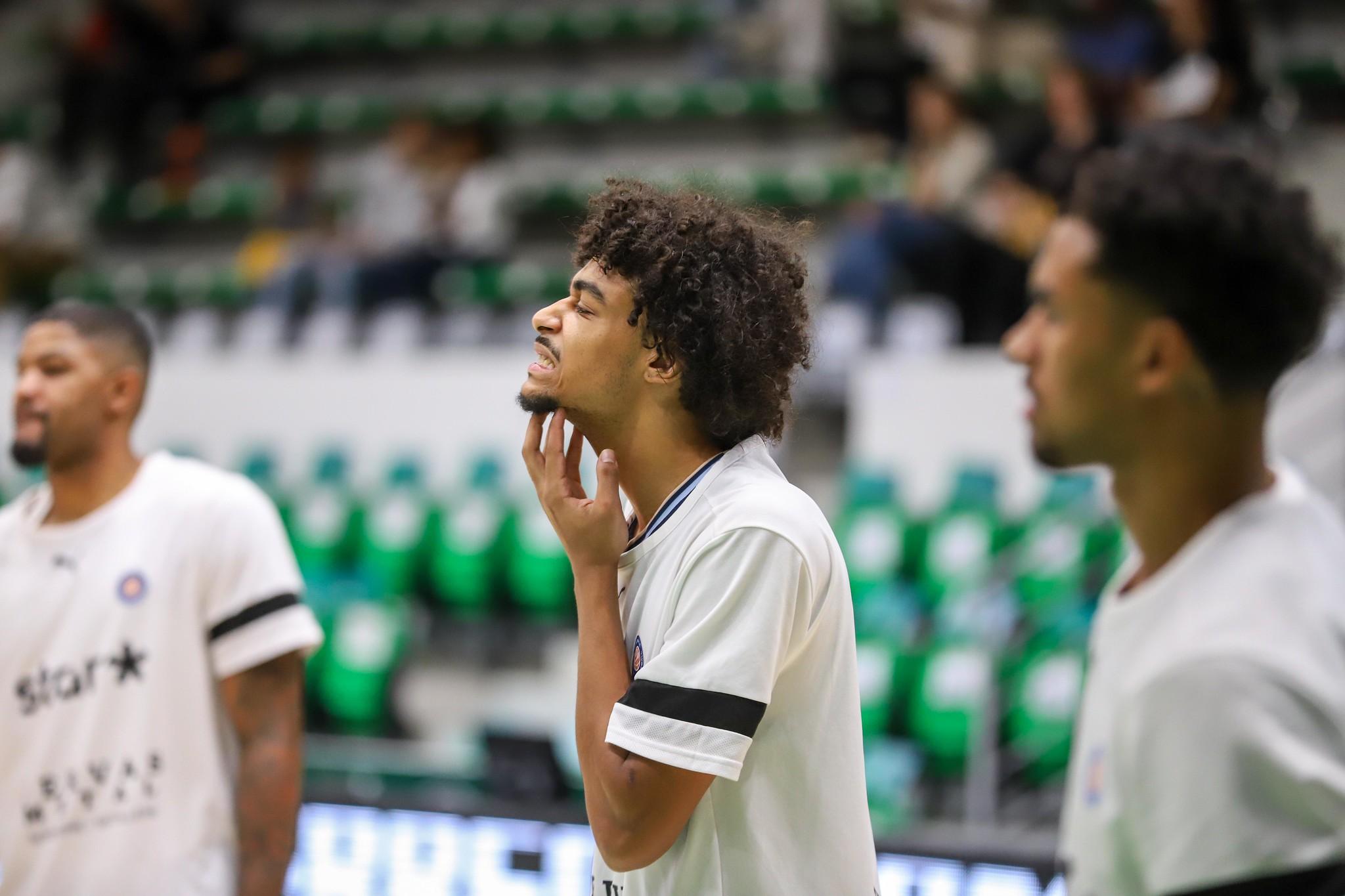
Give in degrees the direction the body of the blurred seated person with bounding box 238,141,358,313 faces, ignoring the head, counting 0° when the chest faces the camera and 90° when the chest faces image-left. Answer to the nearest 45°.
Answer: approximately 0°

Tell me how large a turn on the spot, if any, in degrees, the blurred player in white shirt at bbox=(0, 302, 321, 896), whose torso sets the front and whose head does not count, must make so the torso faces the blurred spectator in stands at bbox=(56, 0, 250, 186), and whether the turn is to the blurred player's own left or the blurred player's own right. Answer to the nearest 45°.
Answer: approximately 135° to the blurred player's own right

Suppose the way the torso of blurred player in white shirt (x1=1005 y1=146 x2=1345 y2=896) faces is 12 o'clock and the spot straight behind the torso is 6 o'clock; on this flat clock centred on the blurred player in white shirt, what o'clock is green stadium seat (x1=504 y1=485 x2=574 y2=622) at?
The green stadium seat is roughly at 2 o'clock from the blurred player in white shirt.

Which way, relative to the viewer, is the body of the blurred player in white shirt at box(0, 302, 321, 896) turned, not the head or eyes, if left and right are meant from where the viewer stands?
facing the viewer and to the left of the viewer

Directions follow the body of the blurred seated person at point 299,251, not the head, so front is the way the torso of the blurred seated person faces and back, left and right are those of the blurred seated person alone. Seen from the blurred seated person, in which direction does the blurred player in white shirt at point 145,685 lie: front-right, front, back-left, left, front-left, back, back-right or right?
front

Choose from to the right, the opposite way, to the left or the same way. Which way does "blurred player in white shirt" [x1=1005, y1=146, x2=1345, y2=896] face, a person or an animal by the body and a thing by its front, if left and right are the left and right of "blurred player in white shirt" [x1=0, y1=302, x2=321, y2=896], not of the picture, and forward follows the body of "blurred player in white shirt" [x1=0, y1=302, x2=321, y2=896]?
to the right

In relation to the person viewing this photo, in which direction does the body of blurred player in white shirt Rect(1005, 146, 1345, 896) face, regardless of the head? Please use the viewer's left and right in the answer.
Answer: facing to the left of the viewer

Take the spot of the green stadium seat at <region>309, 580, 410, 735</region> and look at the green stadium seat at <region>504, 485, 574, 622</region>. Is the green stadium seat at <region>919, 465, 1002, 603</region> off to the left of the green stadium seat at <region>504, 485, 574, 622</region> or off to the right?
right

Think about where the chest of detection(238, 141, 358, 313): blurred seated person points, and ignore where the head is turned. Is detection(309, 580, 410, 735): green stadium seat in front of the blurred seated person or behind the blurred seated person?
in front

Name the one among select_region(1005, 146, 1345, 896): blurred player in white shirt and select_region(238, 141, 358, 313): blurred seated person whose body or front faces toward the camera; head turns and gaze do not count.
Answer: the blurred seated person

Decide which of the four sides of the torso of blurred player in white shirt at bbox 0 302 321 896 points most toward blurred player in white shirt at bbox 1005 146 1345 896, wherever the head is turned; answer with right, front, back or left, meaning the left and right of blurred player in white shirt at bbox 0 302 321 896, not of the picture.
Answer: left

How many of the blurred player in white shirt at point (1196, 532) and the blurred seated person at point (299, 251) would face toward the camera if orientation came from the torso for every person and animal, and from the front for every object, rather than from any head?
1

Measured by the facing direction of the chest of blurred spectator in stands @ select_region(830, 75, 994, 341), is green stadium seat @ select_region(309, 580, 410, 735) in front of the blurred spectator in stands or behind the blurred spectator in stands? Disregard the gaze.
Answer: in front

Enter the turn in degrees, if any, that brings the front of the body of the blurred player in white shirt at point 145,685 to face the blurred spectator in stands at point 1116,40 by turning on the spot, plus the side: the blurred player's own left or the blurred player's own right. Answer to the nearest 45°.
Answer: approximately 180°

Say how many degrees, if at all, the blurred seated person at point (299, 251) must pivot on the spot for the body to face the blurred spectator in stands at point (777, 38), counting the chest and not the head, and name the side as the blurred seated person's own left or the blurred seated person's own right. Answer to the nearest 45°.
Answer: approximately 90° to the blurred seated person's own left

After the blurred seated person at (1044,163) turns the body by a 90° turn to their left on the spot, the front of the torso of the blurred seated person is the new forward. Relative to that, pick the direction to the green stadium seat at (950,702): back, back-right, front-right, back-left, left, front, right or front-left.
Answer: front-right

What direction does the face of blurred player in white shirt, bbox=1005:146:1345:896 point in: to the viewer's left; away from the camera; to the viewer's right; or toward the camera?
to the viewer's left

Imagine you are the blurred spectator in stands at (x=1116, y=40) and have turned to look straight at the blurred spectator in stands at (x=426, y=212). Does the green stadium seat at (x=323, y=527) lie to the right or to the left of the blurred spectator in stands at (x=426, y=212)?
left
